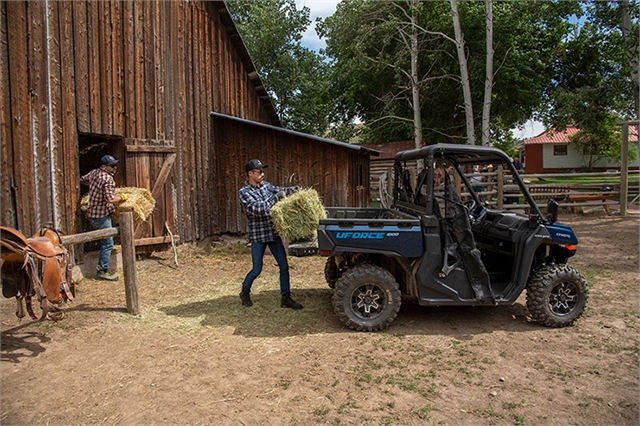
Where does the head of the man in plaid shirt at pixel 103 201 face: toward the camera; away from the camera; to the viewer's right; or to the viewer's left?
to the viewer's right

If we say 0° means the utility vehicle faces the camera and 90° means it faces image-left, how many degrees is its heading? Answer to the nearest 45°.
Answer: approximately 270°

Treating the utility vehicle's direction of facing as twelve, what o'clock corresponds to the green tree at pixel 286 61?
The green tree is roughly at 8 o'clock from the utility vehicle.

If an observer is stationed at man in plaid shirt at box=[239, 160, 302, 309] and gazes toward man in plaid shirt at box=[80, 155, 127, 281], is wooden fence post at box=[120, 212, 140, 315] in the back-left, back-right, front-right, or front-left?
front-left

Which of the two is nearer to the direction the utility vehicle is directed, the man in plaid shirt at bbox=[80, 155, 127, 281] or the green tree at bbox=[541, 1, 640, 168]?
the green tree

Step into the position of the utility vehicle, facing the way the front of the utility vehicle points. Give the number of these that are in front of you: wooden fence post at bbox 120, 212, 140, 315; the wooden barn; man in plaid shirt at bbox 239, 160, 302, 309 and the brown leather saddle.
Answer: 0

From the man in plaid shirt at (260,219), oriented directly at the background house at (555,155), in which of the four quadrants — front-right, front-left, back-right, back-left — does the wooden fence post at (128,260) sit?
back-left

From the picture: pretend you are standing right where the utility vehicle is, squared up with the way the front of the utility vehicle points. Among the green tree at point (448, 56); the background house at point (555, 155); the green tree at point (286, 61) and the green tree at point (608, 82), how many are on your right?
0

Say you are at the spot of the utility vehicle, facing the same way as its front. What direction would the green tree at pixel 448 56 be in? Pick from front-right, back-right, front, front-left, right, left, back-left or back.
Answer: left

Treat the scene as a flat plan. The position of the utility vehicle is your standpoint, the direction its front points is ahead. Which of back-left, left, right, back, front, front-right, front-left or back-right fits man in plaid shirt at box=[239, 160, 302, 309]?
back

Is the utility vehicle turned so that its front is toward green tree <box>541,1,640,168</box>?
no

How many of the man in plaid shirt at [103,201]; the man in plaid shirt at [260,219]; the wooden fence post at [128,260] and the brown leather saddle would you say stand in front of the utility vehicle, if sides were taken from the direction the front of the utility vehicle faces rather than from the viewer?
0

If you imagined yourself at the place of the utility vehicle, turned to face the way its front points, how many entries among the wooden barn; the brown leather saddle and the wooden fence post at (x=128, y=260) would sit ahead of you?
0

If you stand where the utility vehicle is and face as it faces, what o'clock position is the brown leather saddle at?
The brown leather saddle is roughly at 5 o'clock from the utility vehicle.

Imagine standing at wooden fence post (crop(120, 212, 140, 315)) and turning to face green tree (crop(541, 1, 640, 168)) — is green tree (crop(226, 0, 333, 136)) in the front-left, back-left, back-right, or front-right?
front-left

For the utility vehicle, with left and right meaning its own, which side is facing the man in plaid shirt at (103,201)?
back

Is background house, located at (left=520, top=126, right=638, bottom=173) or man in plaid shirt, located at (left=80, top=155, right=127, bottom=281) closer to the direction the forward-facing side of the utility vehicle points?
the background house

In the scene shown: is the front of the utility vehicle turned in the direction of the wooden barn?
no

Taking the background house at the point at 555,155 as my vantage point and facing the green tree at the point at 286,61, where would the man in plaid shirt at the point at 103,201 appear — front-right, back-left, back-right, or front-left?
front-left

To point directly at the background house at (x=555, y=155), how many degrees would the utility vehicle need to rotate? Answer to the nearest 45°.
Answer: approximately 90° to its left
